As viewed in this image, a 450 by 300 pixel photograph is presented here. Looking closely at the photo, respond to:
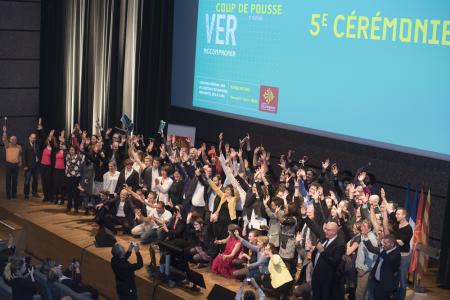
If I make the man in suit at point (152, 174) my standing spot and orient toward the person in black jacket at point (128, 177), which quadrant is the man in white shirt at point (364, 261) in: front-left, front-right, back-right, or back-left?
back-left

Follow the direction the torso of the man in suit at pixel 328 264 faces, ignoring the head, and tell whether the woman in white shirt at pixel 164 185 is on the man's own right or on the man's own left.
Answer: on the man's own right

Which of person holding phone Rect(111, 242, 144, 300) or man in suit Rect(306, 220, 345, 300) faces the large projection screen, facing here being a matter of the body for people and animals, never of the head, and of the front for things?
the person holding phone

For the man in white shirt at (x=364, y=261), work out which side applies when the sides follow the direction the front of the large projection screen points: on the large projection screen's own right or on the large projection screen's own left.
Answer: on the large projection screen's own left

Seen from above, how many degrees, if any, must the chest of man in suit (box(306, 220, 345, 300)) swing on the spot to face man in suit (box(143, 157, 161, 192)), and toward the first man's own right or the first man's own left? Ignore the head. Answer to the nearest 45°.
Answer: approximately 90° to the first man's own right

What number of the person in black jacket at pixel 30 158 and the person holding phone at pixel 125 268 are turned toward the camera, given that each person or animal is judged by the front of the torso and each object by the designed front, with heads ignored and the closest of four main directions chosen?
1

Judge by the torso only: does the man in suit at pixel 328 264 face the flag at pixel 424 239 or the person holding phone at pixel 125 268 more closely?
the person holding phone

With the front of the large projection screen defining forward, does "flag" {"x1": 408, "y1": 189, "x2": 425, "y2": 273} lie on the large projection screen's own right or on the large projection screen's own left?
on the large projection screen's own left

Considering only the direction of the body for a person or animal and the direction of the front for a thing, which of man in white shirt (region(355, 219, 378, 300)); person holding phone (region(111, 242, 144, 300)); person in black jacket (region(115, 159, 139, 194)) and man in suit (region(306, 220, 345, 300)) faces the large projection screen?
the person holding phone

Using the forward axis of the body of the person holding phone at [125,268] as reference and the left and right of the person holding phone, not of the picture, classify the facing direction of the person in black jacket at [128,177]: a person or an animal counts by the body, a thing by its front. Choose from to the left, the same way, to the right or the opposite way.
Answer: the opposite way

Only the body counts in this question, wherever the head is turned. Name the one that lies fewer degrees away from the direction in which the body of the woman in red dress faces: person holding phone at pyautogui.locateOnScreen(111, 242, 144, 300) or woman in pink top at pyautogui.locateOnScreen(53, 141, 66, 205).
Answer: the person holding phone

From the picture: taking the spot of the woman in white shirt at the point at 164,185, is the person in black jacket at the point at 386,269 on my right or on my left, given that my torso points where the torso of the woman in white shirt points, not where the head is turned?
on my left

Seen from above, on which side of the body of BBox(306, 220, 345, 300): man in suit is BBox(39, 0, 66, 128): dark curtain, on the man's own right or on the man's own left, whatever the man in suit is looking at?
on the man's own right
